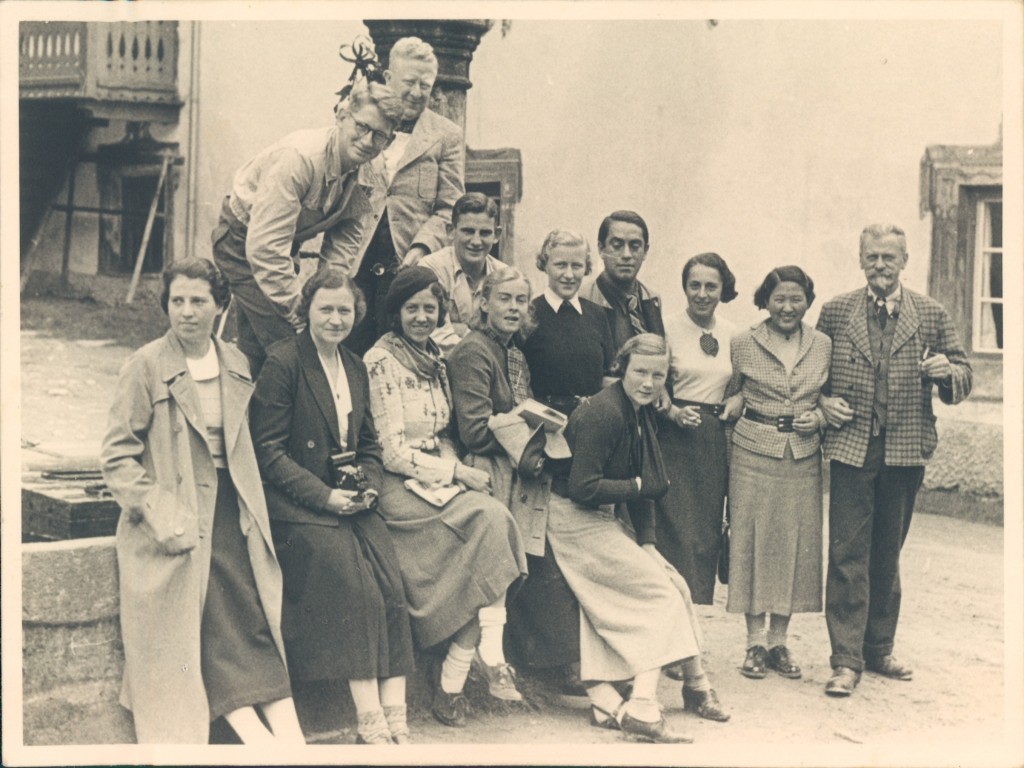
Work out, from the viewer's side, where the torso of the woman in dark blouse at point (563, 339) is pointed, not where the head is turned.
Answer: toward the camera

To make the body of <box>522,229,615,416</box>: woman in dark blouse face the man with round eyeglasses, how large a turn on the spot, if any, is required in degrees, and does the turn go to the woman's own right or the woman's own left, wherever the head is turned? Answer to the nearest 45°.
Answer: approximately 90° to the woman's own right

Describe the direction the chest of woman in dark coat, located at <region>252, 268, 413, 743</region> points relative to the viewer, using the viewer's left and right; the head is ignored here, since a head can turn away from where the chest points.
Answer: facing the viewer and to the right of the viewer

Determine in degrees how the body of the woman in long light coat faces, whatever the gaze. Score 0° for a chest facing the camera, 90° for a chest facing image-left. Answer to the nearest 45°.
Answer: approximately 315°

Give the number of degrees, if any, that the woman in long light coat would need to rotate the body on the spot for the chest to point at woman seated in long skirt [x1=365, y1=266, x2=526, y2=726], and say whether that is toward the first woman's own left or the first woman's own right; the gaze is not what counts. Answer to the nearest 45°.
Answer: approximately 45° to the first woman's own left

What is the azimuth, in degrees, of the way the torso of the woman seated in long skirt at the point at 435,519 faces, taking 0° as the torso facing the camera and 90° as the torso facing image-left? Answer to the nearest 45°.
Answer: approximately 315°

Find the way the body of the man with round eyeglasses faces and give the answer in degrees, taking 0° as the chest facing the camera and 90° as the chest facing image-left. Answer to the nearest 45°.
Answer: approximately 315°

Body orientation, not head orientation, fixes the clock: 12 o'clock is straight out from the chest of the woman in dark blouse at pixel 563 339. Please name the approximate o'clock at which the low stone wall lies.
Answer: The low stone wall is roughly at 2 o'clock from the woman in dark blouse.
